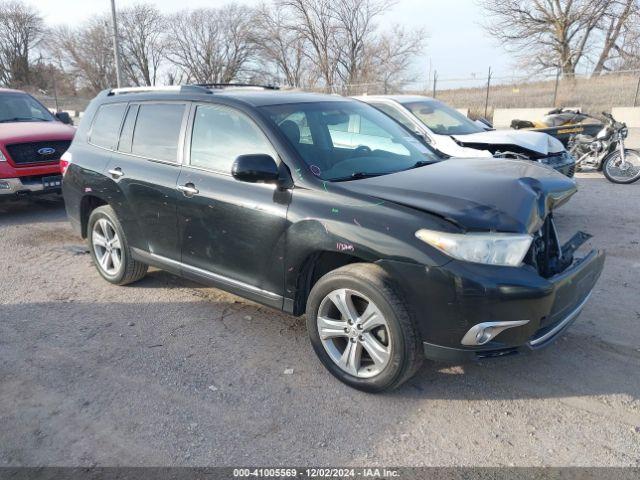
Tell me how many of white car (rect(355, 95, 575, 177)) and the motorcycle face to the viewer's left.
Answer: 0

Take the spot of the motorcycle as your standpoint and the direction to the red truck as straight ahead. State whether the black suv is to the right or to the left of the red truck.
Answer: left

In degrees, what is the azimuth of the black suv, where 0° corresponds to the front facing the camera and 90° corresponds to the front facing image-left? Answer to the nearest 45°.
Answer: approximately 315°

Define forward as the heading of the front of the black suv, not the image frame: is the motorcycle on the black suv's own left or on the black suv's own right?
on the black suv's own left

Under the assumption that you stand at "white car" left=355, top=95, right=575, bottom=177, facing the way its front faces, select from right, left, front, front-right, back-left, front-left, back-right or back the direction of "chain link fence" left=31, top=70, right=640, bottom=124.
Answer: back-left

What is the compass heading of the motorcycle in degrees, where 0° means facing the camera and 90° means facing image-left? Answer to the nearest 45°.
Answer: approximately 315°

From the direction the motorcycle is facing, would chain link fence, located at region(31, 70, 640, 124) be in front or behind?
behind

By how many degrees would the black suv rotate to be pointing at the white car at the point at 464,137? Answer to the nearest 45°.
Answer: approximately 135° to its left

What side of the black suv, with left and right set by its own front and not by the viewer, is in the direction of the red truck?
back

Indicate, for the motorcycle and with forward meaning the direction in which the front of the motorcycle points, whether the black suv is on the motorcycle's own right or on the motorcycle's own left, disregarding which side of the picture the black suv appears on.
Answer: on the motorcycle's own right
